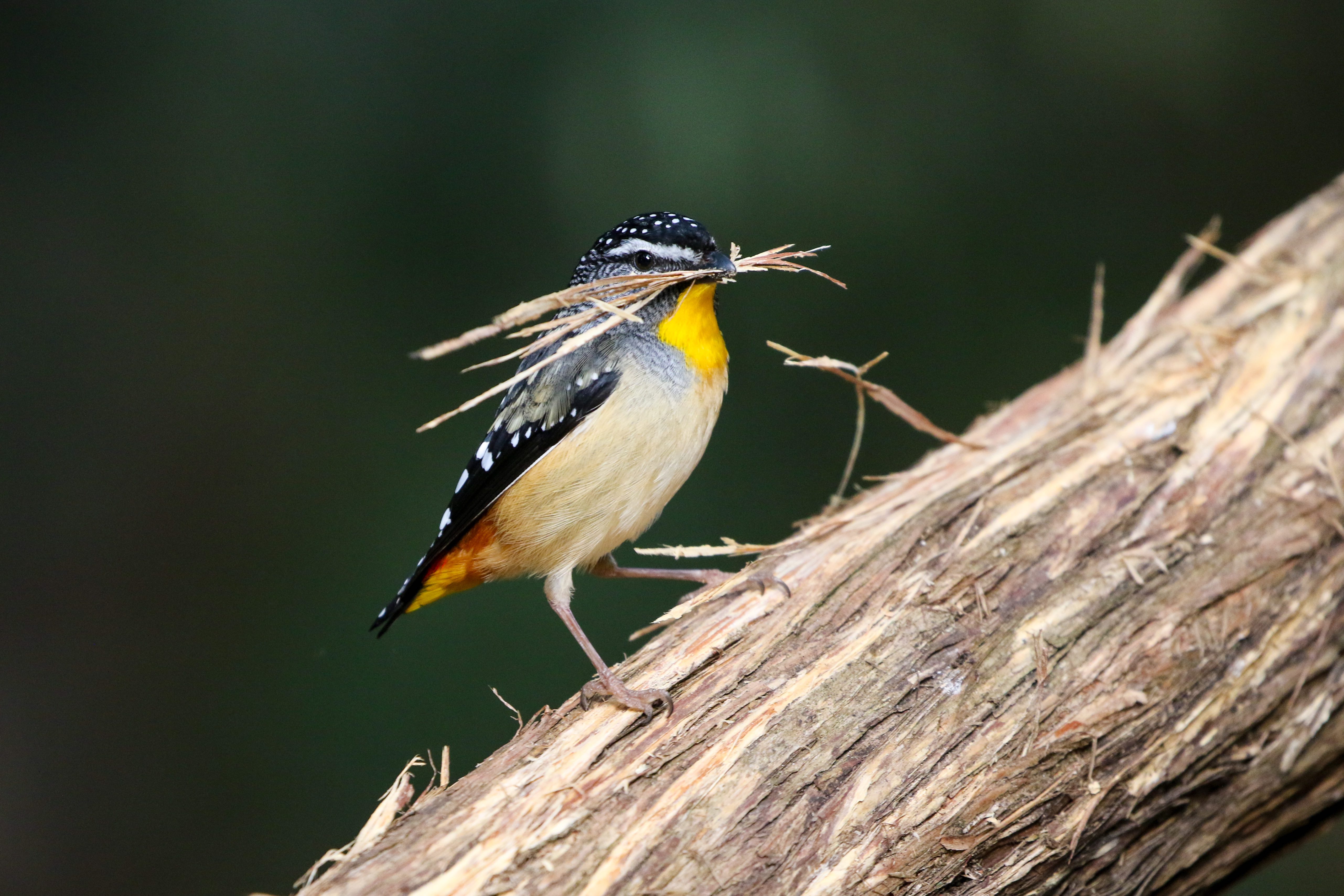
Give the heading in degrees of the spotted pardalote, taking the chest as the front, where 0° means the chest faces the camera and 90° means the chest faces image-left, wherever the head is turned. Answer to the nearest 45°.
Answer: approximately 270°
